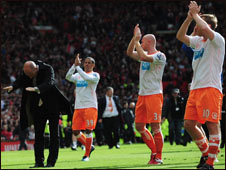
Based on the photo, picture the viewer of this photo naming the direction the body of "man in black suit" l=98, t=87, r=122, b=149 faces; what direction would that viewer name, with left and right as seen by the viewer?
facing the viewer

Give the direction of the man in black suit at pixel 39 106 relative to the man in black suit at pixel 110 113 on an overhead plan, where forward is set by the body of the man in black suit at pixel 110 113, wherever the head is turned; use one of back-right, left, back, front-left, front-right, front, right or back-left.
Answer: front
